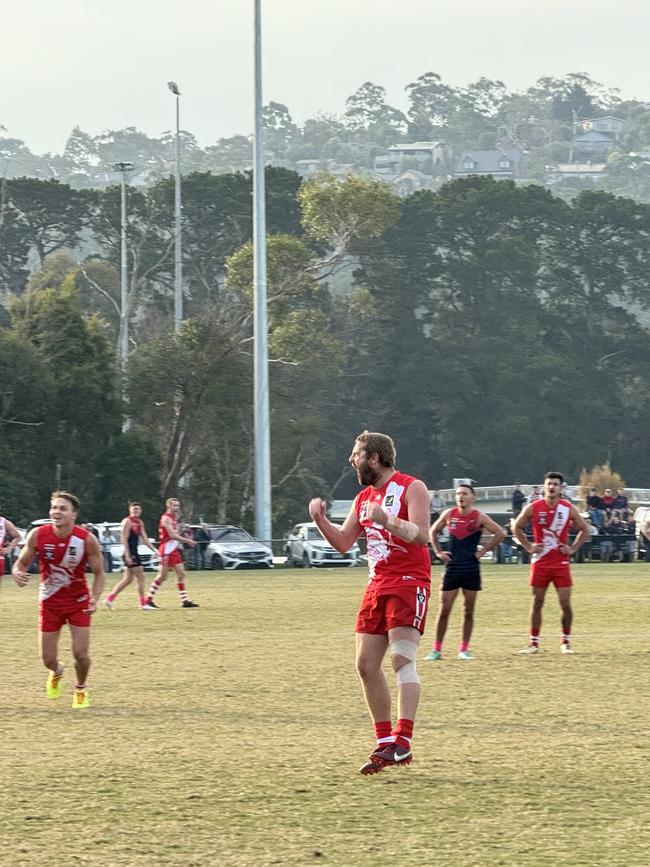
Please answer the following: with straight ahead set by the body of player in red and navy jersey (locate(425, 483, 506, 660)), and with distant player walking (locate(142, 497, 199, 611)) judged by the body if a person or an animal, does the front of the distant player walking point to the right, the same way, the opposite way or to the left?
to the left

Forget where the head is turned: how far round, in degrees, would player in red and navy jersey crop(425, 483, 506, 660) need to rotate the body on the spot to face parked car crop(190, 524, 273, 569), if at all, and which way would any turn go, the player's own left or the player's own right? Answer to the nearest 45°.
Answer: approximately 180°

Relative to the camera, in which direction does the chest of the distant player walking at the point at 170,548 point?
to the viewer's right

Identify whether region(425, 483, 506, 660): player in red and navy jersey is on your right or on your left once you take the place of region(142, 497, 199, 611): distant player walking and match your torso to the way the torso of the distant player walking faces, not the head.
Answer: on your right

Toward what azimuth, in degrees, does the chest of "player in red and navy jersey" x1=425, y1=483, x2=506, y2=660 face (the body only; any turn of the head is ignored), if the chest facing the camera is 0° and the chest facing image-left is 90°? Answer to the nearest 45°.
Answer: approximately 0°

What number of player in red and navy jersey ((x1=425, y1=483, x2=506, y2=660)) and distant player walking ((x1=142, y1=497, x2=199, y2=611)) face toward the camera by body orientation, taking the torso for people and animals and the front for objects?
1

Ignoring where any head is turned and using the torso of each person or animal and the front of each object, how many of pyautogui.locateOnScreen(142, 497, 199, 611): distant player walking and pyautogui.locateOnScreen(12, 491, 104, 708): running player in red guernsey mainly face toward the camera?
1

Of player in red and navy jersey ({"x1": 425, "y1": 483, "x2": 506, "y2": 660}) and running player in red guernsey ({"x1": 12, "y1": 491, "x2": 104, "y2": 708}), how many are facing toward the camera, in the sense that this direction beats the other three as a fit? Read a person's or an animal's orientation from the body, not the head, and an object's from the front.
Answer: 2

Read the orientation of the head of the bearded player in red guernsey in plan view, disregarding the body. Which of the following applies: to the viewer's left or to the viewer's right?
to the viewer's left

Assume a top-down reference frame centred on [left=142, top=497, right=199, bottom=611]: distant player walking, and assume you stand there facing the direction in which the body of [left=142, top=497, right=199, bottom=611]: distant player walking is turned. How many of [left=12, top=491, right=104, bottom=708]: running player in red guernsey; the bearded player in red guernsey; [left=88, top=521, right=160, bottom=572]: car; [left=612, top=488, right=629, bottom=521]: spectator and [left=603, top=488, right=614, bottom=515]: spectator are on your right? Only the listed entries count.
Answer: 2
